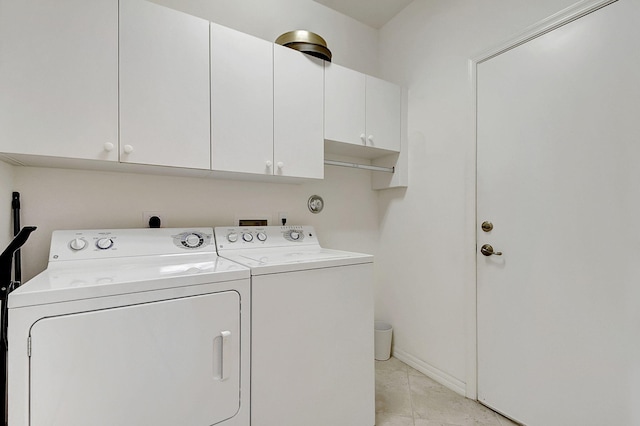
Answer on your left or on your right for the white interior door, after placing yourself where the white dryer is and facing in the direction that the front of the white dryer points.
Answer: on your left

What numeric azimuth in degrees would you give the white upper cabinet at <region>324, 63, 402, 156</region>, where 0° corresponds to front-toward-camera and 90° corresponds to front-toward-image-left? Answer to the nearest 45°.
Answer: approximately 315°

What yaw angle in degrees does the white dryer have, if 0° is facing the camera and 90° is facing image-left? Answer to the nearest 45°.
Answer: approximately 0°

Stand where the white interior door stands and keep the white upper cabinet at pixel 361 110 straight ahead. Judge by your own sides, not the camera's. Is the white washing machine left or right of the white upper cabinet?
left

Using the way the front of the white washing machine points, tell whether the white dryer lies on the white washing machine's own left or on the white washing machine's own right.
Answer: on the white washing machine's own right

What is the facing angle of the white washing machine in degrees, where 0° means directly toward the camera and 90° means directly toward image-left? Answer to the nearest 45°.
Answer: approximately 315°

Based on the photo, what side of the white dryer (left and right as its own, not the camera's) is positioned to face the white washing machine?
left

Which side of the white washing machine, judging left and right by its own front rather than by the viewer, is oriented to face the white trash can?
left

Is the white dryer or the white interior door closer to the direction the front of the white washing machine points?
the white interior door
